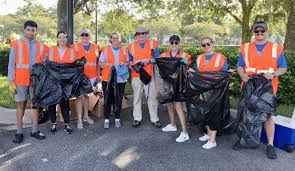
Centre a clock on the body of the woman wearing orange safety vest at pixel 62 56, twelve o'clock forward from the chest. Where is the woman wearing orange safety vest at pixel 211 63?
the woman wearing orange safety vest at pixel 211 63 is roughly at 10 o'clock from the woman wearing orange safety vest at pixel 62 56.

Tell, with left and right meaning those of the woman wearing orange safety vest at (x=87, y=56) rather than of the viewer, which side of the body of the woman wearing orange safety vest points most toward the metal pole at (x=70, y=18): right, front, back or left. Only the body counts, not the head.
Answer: back

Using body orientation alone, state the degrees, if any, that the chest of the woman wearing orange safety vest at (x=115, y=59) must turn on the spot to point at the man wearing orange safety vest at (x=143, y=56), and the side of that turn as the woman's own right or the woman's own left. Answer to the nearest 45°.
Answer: approximately 90° to the woman's own left

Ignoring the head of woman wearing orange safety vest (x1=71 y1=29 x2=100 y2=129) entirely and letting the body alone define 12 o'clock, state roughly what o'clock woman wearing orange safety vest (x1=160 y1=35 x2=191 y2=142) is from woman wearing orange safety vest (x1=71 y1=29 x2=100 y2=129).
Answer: woman wearing orange safety vest (x1=160 y1=35 x2=191 y2=142) is roughly at 10 o'clock from woman wearing orange safety vest (x1=71 y1=29 x2=100 y2=129).

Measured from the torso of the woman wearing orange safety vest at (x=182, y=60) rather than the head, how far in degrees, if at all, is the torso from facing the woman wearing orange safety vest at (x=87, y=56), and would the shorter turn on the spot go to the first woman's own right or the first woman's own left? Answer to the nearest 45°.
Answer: approximately 90° to the first woman's own right

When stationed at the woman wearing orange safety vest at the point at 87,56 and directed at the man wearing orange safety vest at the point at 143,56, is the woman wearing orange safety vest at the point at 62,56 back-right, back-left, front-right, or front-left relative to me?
back-right
